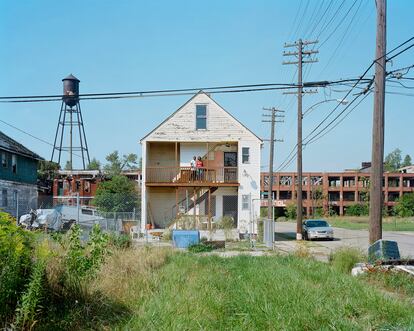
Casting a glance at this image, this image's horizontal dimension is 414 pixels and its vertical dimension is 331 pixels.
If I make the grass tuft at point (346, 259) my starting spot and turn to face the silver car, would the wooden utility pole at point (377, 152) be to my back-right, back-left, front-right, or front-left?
front-right

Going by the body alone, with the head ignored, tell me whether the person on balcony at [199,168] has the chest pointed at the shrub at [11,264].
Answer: yes

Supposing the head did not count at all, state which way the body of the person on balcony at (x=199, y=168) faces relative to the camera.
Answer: toward the camera

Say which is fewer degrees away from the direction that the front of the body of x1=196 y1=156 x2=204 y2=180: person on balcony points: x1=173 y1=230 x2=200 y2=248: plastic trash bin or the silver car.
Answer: the plastic trash bin

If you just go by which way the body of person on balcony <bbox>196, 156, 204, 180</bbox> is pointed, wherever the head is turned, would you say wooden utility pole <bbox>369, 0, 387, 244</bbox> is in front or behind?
in front

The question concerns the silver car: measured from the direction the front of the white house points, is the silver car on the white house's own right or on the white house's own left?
on the white house's own left

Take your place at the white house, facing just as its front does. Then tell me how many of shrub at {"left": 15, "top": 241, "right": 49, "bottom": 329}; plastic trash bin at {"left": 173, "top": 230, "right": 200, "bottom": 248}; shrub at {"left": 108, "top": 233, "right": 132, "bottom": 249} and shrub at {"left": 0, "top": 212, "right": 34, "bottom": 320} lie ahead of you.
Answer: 4

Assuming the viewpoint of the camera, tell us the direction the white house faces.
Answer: facing the viewer

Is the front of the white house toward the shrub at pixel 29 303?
yes

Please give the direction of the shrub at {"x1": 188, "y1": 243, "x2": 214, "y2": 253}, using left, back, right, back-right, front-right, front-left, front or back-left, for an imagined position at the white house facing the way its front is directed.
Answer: front

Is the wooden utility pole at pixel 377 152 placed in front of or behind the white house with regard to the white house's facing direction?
in front
